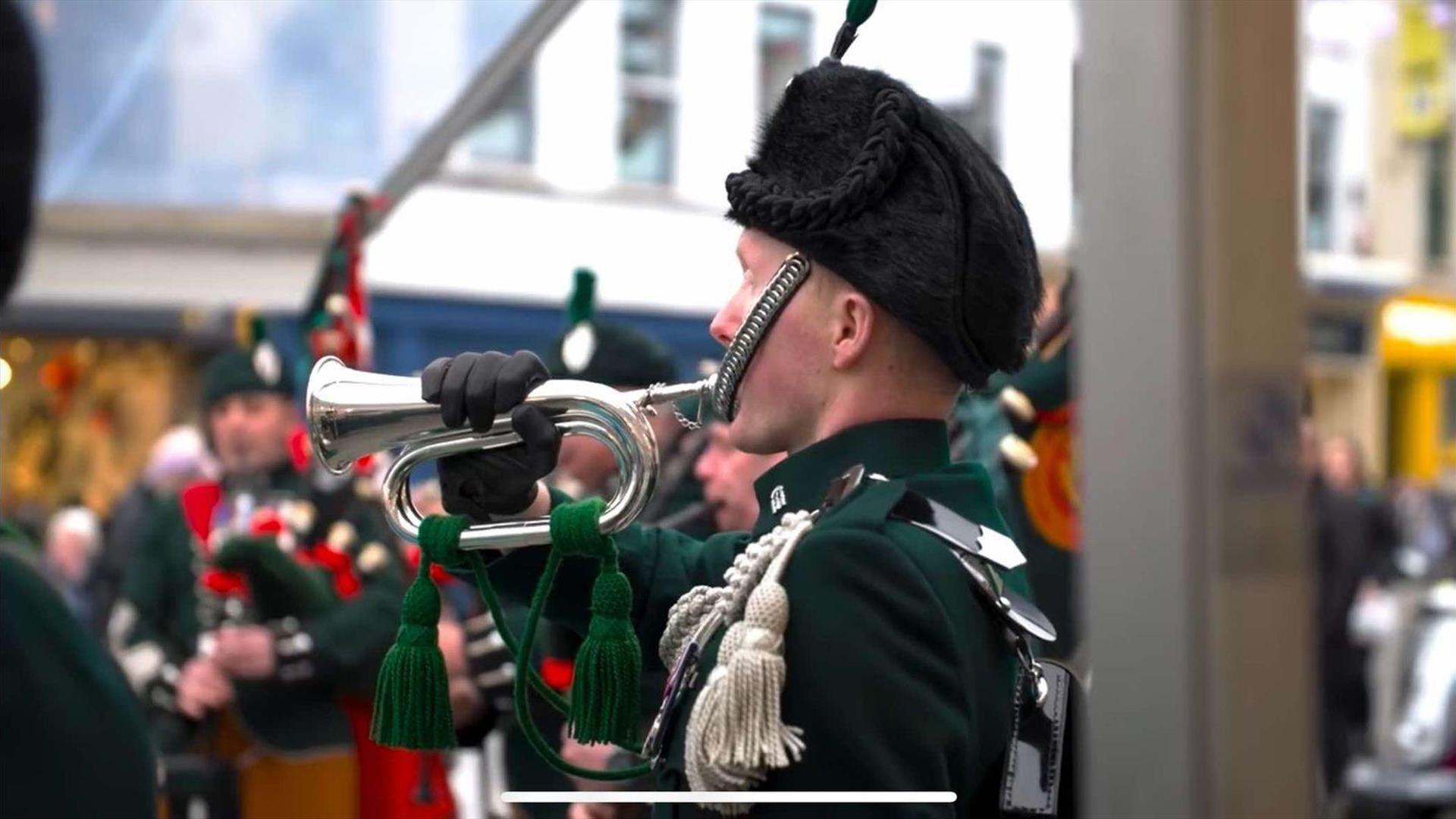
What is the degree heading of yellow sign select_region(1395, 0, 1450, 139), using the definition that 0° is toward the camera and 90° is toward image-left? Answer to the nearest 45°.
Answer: approximately 0°

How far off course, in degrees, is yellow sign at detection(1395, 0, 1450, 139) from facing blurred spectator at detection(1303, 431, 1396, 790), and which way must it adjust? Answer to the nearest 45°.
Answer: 0° — it already faces them

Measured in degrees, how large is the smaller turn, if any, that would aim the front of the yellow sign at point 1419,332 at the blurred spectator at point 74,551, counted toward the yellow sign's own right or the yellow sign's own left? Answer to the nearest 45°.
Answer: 0° — it already faces them

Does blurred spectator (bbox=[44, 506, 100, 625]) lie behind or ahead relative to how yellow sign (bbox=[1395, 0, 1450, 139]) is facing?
ahead

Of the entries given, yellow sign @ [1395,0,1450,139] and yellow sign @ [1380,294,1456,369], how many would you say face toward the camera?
2

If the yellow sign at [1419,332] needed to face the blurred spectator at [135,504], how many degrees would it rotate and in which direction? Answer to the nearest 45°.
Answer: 0° — it already faces them

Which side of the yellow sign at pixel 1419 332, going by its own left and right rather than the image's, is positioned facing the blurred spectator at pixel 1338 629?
front

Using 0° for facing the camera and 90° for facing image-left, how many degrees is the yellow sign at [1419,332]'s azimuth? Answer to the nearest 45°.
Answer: approximately 0°
